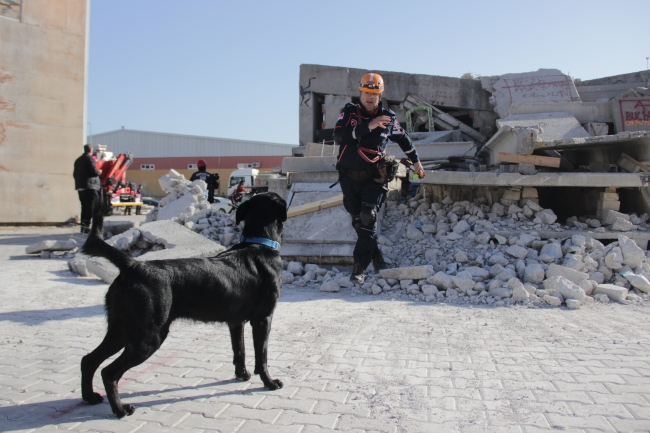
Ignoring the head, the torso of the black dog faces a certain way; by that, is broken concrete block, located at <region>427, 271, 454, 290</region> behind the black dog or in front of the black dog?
in front

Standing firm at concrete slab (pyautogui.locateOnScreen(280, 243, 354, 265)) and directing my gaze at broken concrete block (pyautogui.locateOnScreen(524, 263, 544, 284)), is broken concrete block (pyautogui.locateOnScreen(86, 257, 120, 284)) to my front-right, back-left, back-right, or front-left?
back-right

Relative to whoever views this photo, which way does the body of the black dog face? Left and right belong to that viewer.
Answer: facing away from the viewer and to the right of the viewer

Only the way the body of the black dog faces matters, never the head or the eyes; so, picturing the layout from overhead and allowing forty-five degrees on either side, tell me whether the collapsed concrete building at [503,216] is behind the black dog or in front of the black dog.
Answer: in front

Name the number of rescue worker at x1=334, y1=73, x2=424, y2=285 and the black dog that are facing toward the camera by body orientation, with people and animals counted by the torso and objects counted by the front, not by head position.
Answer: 1

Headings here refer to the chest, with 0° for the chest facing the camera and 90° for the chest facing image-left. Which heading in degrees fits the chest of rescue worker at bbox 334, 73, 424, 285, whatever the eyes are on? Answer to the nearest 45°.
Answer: approximately 0°

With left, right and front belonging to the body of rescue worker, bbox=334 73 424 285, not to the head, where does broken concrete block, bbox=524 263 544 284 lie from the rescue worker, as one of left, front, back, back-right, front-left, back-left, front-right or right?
left

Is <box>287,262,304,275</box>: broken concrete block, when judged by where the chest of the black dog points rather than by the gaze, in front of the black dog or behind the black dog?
in front
